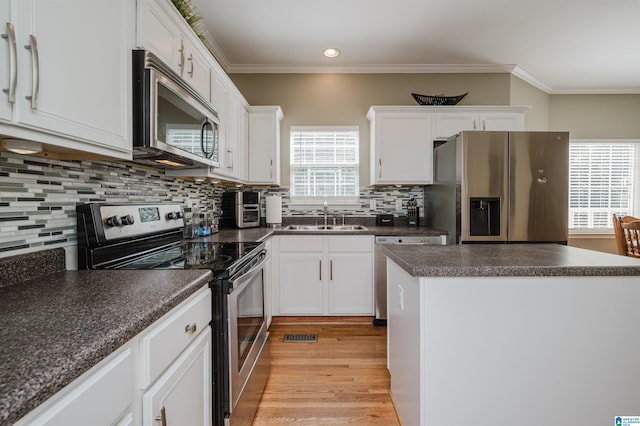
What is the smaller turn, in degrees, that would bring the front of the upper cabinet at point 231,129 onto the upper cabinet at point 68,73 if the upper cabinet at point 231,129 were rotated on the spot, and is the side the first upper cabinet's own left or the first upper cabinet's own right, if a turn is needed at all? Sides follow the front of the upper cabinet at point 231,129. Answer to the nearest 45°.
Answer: approximately 90° to the first upper cabinet's own right

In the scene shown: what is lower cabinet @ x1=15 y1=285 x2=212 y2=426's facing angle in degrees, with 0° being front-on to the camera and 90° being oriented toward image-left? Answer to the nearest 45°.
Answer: approximately 315°

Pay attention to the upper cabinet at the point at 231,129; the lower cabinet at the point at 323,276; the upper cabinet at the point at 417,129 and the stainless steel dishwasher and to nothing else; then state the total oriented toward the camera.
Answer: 3

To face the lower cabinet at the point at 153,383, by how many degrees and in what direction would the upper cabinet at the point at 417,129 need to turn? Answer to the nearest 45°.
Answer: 0° — it already faces it

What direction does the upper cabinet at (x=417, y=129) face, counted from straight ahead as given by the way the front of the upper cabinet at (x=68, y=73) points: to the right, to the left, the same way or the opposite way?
to the right

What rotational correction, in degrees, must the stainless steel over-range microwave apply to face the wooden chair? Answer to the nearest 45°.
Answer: approximately 45° to its left

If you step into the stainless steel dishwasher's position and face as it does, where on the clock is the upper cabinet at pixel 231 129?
The upper cabinet is roughly at 2 o'clock from the stainless steel dishwasher.

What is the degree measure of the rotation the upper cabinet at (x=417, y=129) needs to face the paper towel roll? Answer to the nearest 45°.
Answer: approximately 90° to its right

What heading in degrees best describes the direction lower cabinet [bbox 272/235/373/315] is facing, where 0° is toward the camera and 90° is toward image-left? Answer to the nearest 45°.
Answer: approximately 0°

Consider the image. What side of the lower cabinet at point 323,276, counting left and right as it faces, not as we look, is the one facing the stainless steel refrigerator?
left

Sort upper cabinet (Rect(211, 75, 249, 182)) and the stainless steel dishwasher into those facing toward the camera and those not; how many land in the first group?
1
